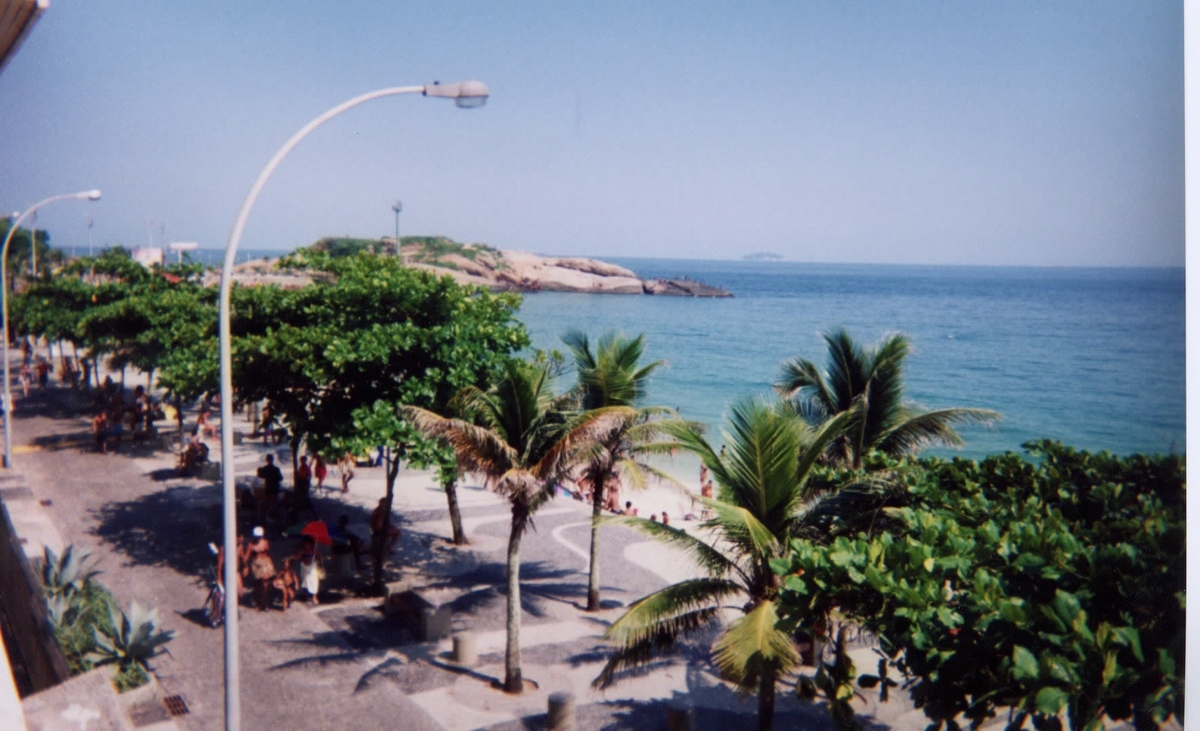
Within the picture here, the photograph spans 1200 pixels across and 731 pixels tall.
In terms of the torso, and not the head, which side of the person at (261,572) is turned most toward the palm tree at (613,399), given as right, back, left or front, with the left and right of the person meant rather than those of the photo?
left

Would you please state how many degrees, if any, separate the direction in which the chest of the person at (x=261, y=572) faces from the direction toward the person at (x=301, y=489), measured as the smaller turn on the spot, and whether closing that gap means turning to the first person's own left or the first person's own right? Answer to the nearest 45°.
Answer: approximately 180°

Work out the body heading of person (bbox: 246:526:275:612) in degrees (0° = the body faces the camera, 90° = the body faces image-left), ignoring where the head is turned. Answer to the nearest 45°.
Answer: approximately 0°
